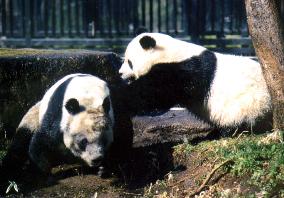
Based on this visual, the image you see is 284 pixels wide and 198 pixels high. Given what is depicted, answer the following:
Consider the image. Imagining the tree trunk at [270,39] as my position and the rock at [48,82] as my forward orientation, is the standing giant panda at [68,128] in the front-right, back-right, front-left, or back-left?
front-left

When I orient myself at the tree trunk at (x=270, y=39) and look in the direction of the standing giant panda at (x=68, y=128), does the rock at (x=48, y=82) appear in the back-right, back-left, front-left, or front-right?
front-right

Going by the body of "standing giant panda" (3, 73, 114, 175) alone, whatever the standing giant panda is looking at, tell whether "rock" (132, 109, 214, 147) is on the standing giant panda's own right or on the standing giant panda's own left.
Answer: on the standing giant panda's own left
